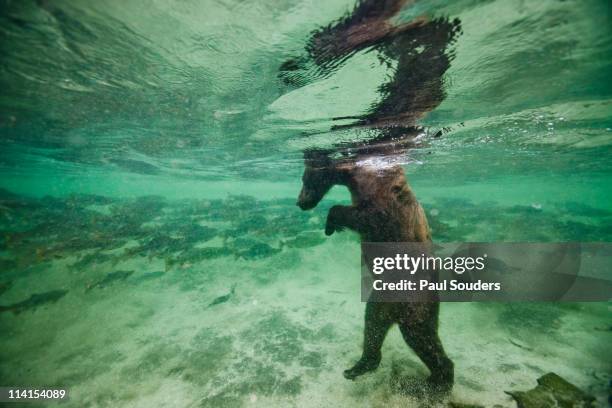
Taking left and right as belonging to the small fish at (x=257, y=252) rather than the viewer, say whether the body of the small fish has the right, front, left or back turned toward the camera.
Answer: left

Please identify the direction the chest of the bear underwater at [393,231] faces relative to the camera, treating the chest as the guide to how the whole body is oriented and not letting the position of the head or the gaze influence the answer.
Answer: to the viewer's left

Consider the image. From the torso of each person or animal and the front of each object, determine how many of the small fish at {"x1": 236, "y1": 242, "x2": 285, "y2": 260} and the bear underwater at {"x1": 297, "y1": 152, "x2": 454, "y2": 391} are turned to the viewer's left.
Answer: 2

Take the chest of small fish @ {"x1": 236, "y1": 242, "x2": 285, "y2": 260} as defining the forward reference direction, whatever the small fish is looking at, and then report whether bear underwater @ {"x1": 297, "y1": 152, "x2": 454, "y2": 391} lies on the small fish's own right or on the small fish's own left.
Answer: on the small fish's own left

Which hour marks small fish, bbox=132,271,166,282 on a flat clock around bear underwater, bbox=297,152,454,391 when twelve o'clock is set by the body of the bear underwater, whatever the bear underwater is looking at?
The small fish is roughly at 1 o'clock from the bear underwater.

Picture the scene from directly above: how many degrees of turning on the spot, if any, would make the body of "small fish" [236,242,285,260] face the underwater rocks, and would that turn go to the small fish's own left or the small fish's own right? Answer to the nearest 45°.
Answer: approximately 135° to the small fish's own left

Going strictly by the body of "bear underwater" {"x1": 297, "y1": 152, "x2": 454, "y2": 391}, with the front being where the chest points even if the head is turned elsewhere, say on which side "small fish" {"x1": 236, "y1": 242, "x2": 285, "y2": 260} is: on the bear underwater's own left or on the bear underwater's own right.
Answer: on the bear underwater's own right

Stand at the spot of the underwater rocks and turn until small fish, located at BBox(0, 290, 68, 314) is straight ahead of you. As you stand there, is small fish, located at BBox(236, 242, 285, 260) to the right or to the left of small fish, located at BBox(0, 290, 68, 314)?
right

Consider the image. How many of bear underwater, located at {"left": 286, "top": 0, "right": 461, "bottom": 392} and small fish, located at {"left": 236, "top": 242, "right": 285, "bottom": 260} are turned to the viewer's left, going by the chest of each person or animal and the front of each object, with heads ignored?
2
